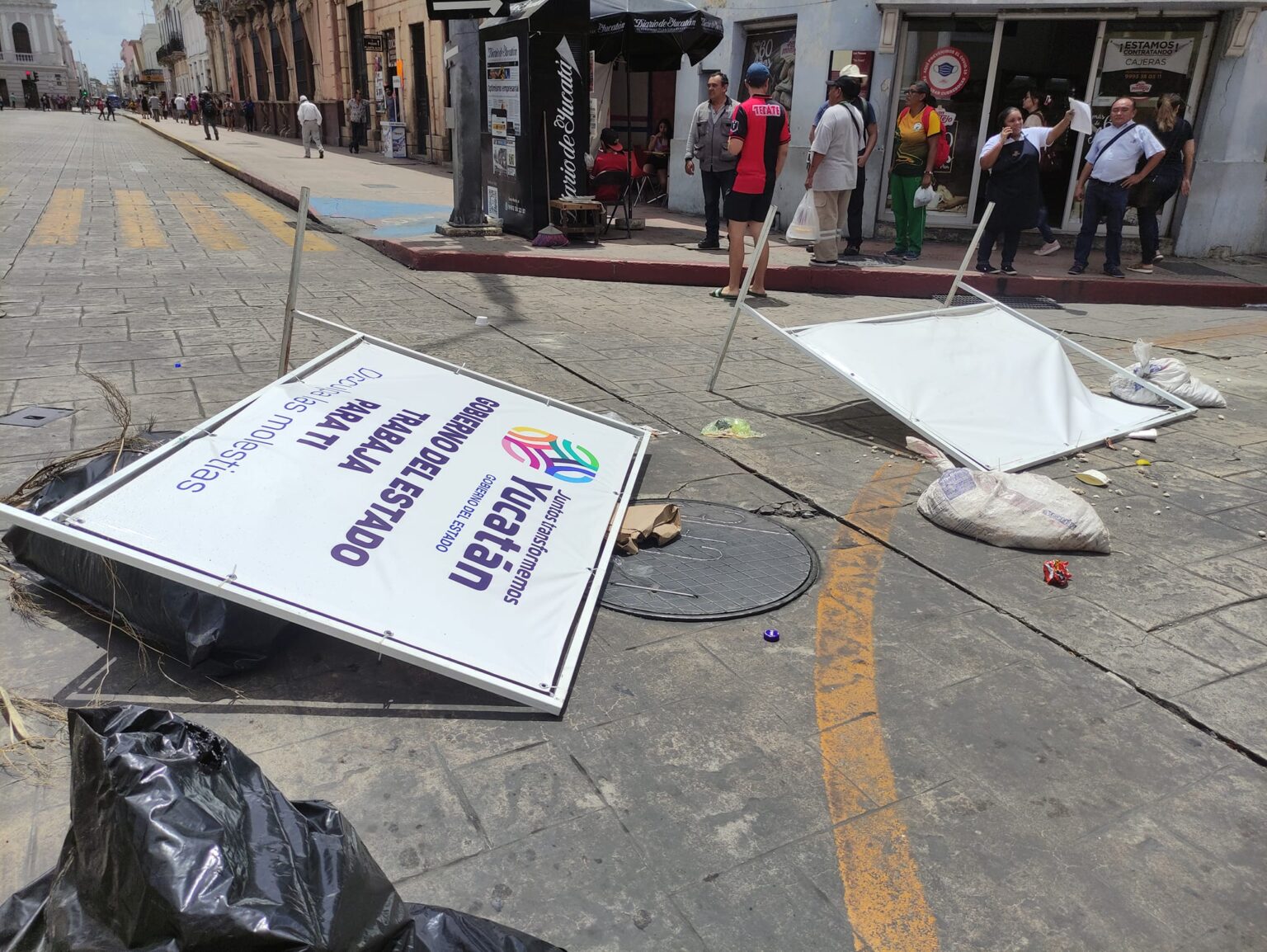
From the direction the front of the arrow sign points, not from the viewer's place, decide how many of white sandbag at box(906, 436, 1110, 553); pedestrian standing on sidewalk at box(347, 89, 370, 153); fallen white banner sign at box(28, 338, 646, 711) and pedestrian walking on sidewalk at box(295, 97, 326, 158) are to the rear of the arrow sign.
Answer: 2

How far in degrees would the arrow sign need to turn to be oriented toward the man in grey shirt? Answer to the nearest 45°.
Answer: approximately 90° to its left

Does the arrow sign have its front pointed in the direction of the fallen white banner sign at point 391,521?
yes

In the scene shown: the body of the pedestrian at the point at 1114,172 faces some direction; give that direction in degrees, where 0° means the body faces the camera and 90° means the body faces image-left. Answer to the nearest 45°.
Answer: approximately 0°

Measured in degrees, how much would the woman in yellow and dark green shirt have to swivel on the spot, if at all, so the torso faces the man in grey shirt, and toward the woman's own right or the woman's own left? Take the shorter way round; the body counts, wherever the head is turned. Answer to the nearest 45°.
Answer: approximately 45° to the woman's own right
